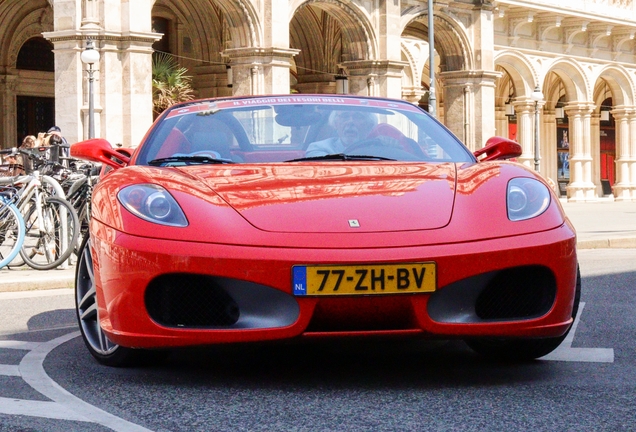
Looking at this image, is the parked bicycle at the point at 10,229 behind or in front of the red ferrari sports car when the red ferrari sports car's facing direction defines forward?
behind

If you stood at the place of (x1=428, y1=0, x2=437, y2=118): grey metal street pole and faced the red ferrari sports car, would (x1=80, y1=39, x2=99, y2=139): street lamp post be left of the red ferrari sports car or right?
right

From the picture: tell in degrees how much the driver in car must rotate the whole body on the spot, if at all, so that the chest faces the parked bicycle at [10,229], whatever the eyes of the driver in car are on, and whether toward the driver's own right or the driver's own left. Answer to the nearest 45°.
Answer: approximately 135° to the driver's own right

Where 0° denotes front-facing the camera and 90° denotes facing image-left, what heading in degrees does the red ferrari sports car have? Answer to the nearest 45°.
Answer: approximately 0°

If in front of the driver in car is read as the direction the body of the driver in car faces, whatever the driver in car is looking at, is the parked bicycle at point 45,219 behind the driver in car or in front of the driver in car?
behind

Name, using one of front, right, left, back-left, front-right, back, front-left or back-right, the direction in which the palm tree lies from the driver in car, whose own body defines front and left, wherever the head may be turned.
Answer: back
